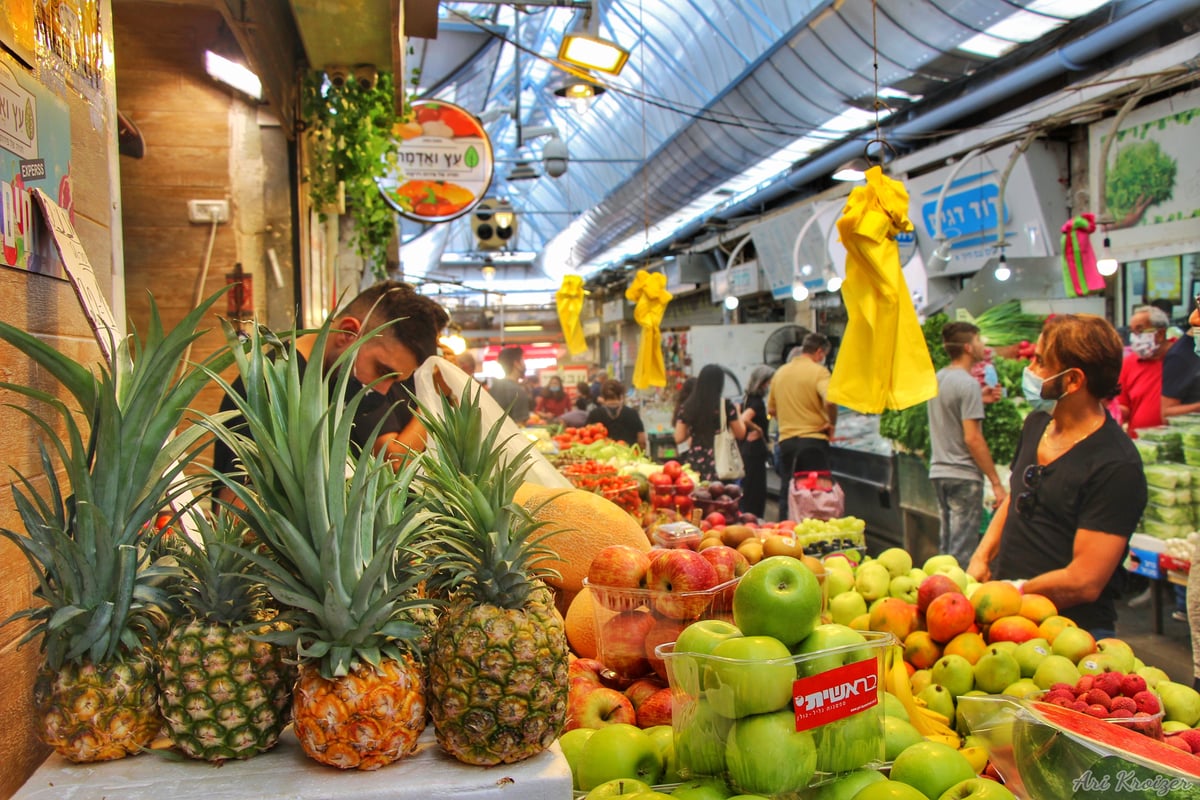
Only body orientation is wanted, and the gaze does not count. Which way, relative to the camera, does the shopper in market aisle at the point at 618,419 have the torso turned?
toward the camera

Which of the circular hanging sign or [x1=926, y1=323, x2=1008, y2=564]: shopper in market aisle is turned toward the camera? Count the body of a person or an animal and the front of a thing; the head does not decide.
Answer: the circular hanging sign

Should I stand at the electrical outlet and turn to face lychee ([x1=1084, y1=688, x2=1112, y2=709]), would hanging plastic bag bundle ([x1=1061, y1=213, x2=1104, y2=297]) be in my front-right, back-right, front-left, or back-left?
front-left

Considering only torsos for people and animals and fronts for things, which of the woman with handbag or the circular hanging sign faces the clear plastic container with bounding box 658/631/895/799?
the circular hanging sign

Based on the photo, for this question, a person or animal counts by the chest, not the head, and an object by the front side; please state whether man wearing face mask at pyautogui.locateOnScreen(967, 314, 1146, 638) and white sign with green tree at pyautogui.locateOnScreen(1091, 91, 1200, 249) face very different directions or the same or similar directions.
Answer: same or similar directions

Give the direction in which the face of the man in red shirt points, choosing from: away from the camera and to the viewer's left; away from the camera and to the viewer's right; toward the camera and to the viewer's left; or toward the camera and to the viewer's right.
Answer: toward the camera and to the viewer's left

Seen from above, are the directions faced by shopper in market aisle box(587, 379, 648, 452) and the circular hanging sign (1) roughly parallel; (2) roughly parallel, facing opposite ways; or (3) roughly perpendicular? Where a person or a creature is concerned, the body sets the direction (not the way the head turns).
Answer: roughly parallel

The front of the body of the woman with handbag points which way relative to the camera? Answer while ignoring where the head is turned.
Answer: away from the camera

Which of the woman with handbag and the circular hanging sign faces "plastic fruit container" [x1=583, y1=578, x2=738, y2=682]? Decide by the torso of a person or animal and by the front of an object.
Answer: the circular hanging sign

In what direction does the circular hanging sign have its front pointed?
toward the camera

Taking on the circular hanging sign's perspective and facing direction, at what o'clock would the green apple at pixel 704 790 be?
The green apple is roughly at 12 o'clock from the circular hanging sign.

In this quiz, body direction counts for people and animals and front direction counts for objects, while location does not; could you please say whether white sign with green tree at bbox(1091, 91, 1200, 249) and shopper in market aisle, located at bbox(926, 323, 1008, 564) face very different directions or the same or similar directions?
very different directions

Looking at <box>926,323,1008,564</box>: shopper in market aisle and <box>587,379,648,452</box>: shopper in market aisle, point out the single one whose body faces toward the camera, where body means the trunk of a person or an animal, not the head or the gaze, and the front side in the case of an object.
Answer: <box>587,379,648,452</box>: shopper in market aisle

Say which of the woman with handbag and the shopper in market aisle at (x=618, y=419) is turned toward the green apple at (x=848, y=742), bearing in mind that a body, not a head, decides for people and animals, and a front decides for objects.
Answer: the shopper in market aisle

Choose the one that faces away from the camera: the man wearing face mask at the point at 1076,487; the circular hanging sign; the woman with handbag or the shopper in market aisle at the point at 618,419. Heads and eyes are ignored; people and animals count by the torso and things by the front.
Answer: the woman with handbag

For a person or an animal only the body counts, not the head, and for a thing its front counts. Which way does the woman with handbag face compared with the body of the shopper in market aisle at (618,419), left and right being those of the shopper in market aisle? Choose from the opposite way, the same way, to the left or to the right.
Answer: the opposite way

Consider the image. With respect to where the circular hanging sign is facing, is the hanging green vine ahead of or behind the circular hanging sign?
ahead

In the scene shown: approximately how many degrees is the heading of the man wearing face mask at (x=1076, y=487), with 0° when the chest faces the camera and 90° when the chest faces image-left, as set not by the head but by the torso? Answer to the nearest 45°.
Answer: approximately 45°

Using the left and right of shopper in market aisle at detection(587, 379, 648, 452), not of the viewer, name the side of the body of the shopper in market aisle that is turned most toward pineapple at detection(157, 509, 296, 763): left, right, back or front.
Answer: front
